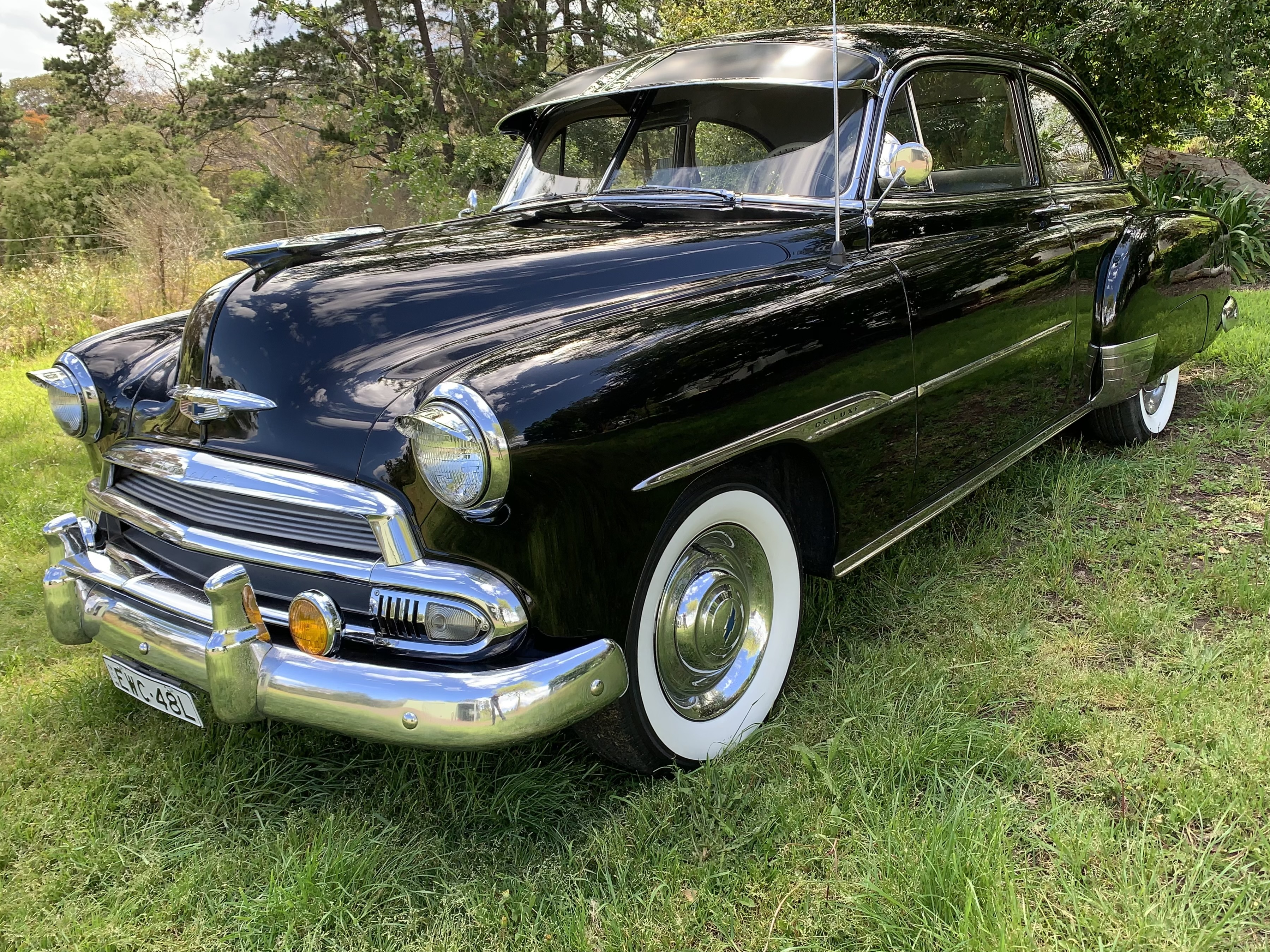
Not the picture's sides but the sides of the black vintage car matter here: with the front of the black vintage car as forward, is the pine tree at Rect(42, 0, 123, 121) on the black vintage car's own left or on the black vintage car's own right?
on the black vintage car's own right

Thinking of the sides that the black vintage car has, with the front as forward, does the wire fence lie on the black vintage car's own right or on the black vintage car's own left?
on the black vintage car's own right

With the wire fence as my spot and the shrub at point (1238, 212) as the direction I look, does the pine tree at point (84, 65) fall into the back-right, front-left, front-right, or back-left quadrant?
back-left

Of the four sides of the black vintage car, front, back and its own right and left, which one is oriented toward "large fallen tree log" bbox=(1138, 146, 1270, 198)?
back

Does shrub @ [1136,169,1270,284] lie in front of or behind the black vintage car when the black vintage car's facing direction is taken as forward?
behind

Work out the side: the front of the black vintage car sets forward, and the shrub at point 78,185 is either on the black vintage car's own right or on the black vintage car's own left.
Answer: on the black vintage car's own right

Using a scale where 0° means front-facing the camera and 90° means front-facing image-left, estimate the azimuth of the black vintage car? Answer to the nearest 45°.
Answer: approximately 45°
